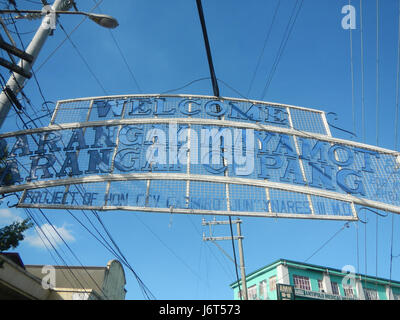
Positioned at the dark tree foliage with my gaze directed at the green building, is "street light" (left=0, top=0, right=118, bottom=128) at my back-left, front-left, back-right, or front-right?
back-right

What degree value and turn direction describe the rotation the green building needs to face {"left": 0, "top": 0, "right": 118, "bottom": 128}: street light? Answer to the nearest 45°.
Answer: approximately 45° to its right

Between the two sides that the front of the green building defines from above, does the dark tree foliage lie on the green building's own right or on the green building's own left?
on the green building's own right

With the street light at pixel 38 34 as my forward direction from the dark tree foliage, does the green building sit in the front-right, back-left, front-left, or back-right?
back-left
